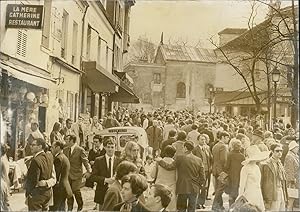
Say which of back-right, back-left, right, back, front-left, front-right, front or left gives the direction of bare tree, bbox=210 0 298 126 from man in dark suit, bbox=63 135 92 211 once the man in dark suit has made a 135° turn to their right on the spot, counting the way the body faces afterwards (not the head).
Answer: right

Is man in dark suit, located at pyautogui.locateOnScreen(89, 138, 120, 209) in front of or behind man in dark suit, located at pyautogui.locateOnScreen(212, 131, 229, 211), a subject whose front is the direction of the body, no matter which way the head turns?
behind

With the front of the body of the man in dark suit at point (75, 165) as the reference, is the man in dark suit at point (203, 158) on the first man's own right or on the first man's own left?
on the first man's own left

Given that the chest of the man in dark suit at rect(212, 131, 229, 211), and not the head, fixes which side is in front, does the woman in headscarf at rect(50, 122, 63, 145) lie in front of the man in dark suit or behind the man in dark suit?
behind

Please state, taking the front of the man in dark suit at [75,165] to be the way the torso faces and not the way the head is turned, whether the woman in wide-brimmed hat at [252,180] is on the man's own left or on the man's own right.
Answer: on the man's own left

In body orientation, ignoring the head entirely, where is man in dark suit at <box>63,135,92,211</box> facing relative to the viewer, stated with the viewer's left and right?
facing the viewer and to the left of the viewer

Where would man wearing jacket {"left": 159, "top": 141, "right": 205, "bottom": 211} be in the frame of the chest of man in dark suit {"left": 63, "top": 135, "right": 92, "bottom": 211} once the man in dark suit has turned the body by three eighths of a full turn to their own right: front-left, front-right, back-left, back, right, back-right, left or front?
right

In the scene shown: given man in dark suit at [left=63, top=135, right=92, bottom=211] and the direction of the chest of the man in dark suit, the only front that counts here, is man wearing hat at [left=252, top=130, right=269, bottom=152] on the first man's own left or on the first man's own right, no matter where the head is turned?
on the first man's own left
